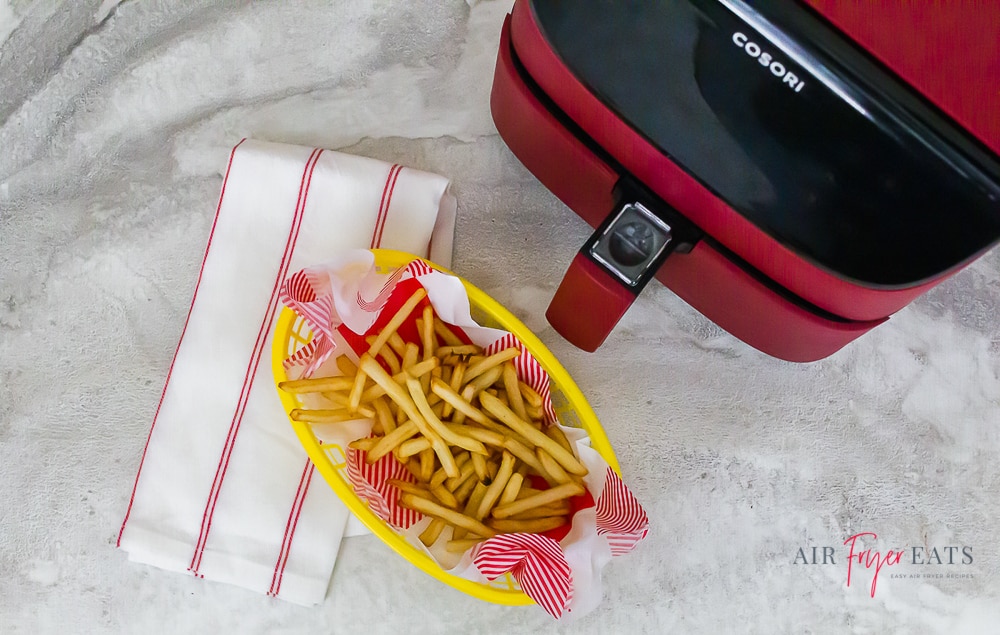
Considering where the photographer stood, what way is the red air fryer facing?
facing the viewer and to the left of the viewer
